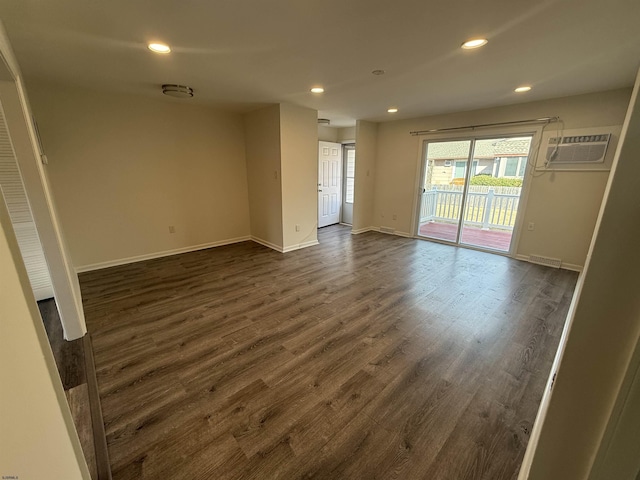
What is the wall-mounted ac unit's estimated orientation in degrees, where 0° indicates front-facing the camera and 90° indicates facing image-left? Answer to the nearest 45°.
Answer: approximately 0°

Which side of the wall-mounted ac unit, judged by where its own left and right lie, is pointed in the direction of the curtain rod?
right

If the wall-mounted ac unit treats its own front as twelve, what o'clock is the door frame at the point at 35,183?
The door frame is roughly at 1 o'clock from the wall-mounted ac unit.

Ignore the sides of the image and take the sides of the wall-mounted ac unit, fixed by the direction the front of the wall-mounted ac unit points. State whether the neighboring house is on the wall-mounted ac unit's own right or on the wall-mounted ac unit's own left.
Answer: on the wall-mounted ac unit's own right

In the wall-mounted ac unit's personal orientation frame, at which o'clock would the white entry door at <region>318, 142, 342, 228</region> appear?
The white entry door is roughly at 3 o'clock from the wall-mounted ac unit.

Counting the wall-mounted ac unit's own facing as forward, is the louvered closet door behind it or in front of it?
in front

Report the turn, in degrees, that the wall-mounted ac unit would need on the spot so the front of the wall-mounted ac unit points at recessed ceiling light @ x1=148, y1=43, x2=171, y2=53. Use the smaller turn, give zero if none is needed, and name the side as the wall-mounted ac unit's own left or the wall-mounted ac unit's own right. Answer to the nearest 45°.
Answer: approximately 45° to the wall-mounted ac unit's own right

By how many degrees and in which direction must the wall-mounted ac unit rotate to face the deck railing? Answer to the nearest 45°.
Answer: approximately 135° to its right

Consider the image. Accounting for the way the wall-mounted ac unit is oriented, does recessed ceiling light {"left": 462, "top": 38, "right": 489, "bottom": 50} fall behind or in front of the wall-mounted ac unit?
in front
